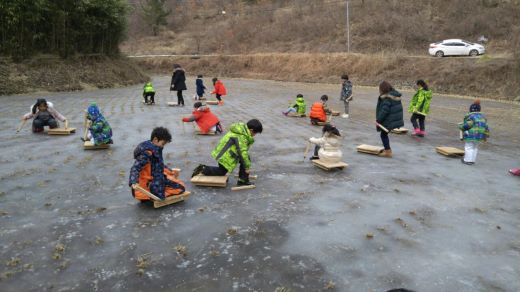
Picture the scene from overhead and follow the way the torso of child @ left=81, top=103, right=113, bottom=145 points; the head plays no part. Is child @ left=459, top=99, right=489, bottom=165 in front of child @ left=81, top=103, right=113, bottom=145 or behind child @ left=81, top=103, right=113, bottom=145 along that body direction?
behind

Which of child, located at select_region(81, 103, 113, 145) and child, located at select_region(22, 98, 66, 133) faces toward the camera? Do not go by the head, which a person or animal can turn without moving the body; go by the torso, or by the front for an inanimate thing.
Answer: child, located at select_region(22, 98, 66, 133)

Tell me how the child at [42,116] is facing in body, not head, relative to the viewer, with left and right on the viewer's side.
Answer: facing the viewer

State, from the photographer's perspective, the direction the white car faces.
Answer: facing to the right of the viewer

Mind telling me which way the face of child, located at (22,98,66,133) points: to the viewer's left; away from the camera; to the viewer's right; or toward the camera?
toward the camera

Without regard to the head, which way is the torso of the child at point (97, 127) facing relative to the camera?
to the viewer's left

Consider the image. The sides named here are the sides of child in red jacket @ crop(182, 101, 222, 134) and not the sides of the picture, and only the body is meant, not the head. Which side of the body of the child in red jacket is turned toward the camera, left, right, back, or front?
left
